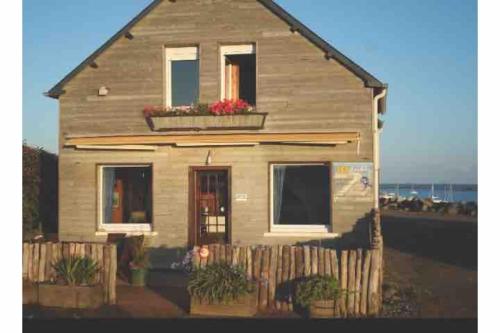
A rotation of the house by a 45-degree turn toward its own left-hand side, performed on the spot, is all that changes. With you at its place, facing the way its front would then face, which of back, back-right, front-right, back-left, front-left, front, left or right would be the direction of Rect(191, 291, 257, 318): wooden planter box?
front-right

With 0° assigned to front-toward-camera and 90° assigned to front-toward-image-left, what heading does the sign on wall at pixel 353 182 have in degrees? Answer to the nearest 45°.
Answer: approximately 0°

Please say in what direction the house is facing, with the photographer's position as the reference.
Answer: facing the viewer

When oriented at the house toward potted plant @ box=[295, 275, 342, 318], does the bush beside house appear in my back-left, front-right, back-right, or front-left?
back-right

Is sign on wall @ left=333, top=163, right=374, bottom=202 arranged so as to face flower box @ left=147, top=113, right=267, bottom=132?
no

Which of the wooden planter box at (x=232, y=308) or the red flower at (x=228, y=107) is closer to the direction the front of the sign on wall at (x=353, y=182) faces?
the wooden planter box

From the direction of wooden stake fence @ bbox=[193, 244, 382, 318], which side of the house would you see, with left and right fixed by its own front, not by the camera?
front
